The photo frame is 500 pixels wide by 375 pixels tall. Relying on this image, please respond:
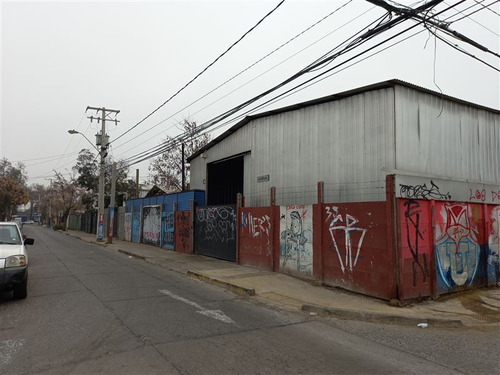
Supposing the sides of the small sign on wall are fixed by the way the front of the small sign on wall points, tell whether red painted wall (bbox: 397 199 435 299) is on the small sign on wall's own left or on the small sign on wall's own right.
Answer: on the small sign on wall's own left

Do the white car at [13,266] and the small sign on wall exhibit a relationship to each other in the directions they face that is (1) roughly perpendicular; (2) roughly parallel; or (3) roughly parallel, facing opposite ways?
roughly perpendicular

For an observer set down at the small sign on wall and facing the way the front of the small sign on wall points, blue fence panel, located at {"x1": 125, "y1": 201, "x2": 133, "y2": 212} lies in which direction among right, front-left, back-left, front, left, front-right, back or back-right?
right

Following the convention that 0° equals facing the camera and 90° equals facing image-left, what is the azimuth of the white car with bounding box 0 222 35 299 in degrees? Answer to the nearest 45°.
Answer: approximately 0°

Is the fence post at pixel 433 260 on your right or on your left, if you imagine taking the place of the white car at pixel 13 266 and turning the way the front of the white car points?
on your left

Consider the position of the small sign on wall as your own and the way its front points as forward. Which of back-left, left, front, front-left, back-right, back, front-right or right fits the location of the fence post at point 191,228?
right

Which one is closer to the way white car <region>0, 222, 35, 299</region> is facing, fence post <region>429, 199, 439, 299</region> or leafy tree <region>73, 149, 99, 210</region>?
the fence post

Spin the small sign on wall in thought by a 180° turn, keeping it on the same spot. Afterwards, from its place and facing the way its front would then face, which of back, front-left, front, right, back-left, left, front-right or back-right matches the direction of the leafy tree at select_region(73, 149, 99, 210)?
left

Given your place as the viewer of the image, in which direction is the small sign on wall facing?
facing the viewer and to the left of the viewer

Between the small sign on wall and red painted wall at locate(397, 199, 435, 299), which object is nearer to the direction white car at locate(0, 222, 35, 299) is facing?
the red painted wall

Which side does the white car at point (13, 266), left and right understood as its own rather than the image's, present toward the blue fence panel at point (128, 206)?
back

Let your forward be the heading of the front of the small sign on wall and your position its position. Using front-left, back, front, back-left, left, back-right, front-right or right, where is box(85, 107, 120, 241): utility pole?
right

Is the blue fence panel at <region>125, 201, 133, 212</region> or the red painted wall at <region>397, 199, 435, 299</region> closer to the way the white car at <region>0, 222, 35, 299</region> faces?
the red painted wall

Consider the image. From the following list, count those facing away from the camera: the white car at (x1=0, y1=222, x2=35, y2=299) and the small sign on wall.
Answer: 0

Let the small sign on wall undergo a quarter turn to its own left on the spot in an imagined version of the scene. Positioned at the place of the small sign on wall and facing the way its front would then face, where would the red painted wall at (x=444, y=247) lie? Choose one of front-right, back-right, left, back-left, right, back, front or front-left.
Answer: front

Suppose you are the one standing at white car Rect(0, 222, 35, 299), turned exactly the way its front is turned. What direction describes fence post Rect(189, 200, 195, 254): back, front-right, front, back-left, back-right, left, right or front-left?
back-left

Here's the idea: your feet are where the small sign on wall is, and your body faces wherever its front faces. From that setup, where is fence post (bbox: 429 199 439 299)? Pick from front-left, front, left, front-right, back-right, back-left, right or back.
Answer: left

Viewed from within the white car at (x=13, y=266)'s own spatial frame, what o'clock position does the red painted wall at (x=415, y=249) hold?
The red painted wall is roughly at 10 o'clock from the white car.
